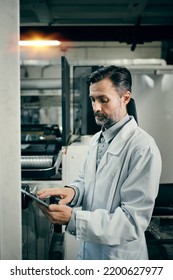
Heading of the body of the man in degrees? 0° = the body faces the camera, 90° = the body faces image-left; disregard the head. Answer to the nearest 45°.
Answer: approximately 45°
